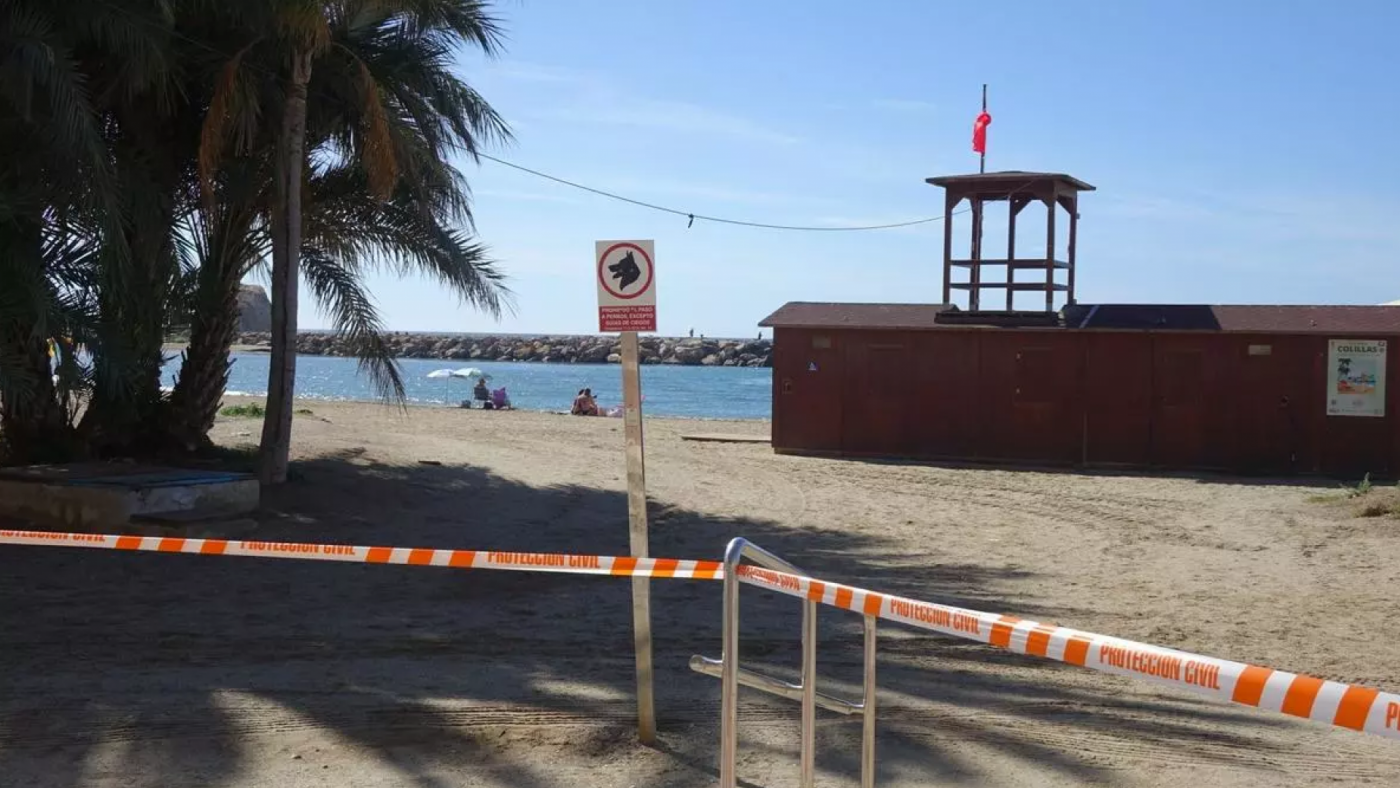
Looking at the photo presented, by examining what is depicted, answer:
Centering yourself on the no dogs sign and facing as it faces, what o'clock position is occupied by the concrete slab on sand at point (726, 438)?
The concrete slab on sand is roughly at 6 o'clock from the no dogs sign.

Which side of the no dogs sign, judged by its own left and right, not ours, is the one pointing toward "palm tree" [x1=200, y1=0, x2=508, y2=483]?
back

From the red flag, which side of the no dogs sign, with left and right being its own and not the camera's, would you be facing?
back

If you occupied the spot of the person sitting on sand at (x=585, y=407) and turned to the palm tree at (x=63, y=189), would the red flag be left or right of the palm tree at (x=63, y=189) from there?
left

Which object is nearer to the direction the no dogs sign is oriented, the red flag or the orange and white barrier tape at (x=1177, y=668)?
the orange and white barrier tape

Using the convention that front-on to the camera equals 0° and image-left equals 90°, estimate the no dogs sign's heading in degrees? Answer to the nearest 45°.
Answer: approximately 0°

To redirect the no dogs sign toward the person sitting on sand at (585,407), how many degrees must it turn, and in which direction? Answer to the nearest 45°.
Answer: approximately 180°

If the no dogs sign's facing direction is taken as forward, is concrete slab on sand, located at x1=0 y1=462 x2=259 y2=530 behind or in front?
behind

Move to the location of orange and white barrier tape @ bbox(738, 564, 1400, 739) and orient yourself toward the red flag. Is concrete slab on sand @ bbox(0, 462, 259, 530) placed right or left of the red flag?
left

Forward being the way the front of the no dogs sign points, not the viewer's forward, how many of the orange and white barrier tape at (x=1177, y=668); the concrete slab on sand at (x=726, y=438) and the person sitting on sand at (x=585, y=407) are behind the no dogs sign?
2
